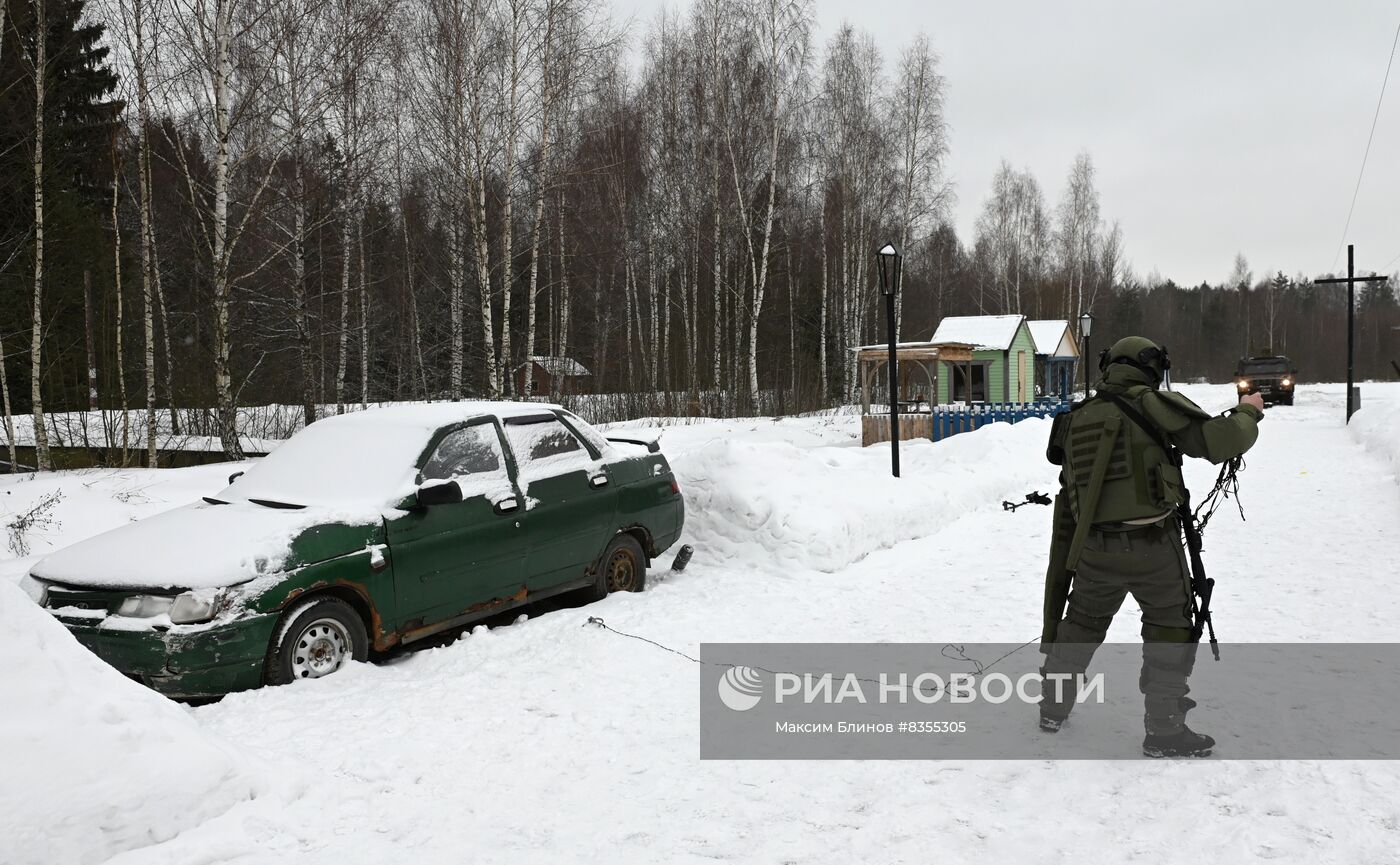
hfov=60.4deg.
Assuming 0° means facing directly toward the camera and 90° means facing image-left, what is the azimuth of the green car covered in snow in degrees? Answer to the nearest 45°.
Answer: approximately 45°

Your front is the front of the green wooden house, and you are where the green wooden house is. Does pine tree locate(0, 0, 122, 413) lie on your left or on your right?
on your right

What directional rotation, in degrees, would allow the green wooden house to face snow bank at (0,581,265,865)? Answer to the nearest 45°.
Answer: approximately 45° to its right

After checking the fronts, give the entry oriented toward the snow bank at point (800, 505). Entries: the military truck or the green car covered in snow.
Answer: the military truck

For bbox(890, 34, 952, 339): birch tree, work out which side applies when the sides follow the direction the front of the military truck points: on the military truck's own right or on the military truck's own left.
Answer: on the military truck's own right

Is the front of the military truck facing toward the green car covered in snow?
yes

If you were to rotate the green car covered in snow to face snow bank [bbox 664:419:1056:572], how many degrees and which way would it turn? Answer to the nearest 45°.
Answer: approximately 180°

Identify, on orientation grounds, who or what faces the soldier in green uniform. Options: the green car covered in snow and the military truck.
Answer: the military truck

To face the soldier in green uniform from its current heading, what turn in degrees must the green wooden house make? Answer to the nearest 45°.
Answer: approximately 45° to its right
